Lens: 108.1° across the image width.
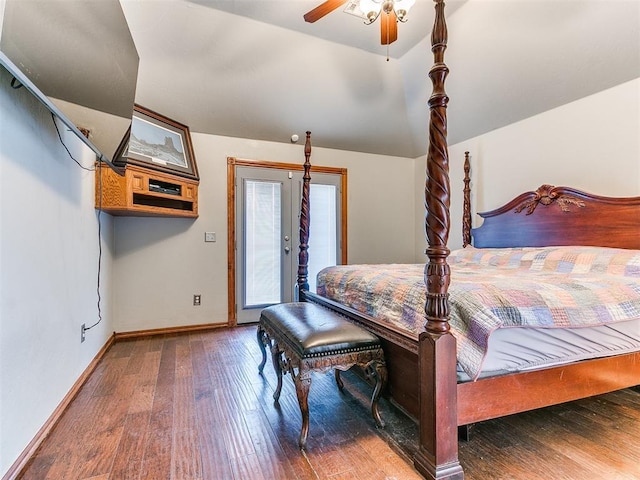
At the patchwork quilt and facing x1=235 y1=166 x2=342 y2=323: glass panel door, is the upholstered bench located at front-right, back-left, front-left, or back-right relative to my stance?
front-left

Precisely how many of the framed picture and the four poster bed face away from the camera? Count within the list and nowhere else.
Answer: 0

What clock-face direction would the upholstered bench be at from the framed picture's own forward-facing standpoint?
The upholstered bench is roughly at 1 o'clock from the framed picture.

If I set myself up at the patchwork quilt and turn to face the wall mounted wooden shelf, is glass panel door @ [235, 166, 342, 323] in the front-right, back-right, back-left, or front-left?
front-right

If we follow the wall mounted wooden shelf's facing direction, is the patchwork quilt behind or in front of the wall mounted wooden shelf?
in front

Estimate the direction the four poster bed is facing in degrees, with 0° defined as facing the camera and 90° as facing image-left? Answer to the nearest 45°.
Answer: approximately 45°

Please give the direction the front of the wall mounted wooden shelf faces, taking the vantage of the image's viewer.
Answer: facing the viewer and to the right of the viewer
